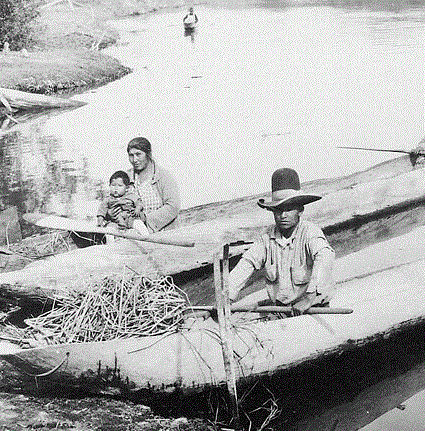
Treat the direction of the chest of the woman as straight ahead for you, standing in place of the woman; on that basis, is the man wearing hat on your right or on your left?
on your left

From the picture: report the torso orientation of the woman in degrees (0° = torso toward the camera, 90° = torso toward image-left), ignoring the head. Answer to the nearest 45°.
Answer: approximately 45°

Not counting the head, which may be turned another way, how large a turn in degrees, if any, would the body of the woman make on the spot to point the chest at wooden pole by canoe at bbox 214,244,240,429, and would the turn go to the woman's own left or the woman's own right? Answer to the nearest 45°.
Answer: approximately 45° to the woman's own left

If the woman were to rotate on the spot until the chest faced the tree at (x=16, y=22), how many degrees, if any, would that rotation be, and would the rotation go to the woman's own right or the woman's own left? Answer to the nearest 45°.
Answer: approximately 135° to the woman's own right

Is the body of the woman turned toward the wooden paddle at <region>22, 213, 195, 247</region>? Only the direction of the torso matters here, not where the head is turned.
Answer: yes

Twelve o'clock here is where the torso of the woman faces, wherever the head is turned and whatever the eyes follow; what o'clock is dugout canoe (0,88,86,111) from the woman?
The dugout canoe is roughly at 4 o'clock from the woman.

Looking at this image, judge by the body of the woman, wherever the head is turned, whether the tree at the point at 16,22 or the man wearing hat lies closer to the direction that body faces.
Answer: the man wearing hat

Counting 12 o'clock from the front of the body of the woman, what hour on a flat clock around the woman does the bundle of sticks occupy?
The bundle of sticks is roughly at 11 o'clock from the woman.
